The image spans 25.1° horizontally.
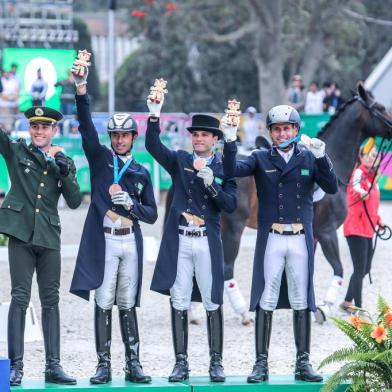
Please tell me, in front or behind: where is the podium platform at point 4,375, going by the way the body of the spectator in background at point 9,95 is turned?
in front

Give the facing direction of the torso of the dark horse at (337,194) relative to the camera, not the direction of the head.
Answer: to the viewer's right

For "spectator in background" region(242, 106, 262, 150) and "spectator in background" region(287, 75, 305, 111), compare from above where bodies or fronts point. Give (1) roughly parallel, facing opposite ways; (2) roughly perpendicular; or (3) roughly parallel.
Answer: roughly parallel

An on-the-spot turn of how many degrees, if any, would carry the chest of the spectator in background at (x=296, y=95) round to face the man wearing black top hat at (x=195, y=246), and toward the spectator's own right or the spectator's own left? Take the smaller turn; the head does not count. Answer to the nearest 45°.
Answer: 0° — they already face them

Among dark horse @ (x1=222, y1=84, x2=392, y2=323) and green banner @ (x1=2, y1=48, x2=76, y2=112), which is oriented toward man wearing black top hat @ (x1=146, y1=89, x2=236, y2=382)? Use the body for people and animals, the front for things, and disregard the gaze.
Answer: the green banner

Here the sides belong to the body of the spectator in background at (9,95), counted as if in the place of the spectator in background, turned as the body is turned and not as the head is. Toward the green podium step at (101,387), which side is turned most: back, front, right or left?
front

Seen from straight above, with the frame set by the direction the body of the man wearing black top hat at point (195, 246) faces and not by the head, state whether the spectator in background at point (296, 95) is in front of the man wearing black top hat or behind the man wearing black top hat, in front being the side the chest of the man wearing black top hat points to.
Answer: behind

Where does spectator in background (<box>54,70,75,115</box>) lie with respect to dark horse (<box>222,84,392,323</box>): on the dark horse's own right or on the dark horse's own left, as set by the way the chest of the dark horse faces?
on the dark horse's own left

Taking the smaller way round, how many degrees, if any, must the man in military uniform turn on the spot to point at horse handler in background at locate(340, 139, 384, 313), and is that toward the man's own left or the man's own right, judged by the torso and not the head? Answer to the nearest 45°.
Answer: approximately 135° to the man's own left

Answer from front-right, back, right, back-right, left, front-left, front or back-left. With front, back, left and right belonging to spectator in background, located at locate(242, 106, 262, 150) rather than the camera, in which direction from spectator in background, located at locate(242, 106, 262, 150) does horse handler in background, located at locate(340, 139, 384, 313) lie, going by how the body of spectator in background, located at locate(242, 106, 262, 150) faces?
front

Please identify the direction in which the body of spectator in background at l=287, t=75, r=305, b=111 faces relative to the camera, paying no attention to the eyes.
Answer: toward the camera

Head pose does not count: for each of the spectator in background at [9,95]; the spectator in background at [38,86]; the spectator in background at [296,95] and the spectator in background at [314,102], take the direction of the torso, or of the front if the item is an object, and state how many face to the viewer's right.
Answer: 0

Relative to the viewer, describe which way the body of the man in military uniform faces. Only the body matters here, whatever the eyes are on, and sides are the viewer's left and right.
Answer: facing the viewer

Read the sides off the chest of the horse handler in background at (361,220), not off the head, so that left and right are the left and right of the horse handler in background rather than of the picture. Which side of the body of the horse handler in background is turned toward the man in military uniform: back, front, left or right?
front

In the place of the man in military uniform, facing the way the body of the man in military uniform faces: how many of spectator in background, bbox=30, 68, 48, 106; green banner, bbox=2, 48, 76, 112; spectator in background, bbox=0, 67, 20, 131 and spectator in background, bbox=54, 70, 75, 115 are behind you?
4

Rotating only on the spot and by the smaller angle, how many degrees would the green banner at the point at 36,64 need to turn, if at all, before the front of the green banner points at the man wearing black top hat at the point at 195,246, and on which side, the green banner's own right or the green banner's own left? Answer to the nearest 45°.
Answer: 0° — it already faces them

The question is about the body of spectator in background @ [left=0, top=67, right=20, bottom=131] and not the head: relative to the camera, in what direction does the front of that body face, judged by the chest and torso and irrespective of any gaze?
toward the camera

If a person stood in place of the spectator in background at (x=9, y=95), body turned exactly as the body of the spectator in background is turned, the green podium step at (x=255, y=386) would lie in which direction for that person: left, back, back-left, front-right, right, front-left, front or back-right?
front

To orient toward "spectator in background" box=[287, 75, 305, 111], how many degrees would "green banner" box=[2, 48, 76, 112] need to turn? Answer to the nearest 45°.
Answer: approximately 90° to its left
